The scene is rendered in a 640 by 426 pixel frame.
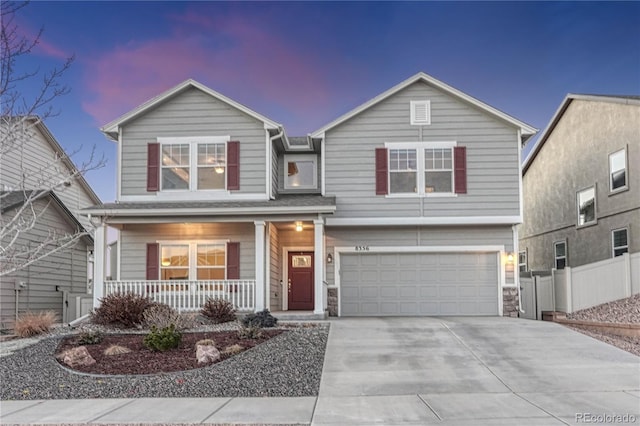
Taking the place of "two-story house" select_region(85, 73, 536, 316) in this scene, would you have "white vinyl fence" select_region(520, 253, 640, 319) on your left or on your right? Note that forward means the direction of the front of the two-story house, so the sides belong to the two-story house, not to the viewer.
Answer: on your left

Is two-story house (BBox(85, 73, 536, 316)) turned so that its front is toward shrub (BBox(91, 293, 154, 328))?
no

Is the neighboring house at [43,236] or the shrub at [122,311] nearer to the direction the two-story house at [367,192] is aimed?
the shrub

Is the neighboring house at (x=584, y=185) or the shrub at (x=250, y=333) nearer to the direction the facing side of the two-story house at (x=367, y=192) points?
the shrub

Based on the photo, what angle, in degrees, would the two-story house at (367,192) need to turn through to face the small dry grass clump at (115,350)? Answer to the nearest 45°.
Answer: approximately 45° to its right

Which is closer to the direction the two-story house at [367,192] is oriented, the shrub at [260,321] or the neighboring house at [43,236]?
the shrub

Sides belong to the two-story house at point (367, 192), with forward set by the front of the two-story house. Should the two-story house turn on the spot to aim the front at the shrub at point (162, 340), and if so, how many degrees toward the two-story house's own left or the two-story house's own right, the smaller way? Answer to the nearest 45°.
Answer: approximately 45° to the two-story house's own right

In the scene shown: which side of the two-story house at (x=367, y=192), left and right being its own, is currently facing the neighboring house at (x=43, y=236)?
right

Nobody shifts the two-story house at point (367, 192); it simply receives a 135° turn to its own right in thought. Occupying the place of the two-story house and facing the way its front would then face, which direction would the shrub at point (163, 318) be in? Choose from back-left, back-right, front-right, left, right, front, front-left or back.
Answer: left

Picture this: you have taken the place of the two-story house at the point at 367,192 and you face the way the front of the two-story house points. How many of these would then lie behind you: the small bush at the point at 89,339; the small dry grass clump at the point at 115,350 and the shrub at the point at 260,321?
0

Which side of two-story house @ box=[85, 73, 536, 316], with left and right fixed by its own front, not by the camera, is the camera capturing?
front
